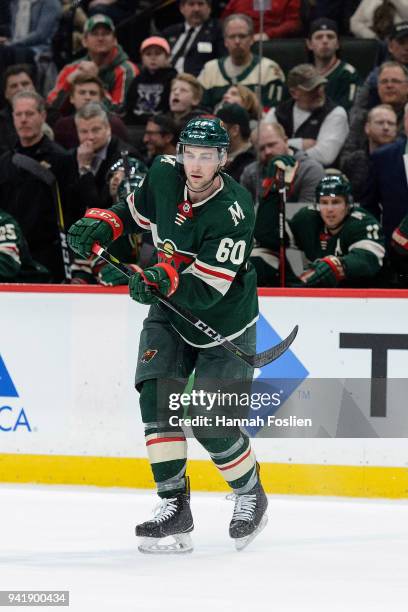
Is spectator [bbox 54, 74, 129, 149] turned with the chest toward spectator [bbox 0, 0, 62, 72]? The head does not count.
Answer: no

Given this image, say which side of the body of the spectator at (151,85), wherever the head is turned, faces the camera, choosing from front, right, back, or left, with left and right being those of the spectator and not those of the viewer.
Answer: front

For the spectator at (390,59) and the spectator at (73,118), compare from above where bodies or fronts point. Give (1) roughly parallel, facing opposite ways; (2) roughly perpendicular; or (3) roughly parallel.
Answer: roughly parallel

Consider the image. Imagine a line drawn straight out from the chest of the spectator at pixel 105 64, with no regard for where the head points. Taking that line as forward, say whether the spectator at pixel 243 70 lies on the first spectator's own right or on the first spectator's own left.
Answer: on the first spectator's own left

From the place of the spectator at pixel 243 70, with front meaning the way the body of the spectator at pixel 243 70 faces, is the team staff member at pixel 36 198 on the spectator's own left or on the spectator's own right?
on the spectator's own right

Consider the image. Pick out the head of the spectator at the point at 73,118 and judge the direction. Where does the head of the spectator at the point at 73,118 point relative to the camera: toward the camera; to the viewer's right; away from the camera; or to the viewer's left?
toward the camera

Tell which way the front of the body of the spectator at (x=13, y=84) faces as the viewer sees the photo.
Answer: toward the camera

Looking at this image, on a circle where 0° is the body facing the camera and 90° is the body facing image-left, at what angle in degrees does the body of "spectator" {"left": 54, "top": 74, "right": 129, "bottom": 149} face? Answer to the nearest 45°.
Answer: approximately 0°

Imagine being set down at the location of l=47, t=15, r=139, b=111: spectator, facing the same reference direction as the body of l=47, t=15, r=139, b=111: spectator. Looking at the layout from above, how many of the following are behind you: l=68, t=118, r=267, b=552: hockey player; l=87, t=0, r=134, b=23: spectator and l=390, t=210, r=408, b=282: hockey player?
1

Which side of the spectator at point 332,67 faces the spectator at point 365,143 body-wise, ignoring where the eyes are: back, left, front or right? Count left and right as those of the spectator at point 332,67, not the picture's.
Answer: front

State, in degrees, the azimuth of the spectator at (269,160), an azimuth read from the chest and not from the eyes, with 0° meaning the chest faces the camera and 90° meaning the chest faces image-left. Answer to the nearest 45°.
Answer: approximately 45°

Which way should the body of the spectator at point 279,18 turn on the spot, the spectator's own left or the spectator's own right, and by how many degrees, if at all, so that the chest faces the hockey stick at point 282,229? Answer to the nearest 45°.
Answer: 0° — they already face it

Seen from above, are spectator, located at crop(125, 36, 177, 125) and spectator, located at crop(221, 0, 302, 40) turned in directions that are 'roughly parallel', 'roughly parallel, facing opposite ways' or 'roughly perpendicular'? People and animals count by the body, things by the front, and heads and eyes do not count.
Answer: roughly parallel

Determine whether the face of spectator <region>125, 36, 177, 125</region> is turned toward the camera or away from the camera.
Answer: toward the camera

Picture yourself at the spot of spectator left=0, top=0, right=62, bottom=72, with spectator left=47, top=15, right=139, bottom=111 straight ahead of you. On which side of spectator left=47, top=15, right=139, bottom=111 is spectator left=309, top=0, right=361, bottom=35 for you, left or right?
left

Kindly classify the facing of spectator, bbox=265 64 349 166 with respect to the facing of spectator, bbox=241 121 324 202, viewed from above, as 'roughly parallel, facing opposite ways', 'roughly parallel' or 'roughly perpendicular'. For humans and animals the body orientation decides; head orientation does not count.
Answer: roughly parallel

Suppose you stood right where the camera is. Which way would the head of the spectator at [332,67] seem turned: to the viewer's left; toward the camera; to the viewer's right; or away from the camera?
toward the camera

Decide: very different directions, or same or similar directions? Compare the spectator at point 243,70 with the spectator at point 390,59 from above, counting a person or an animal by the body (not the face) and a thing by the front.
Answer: same or similar directions

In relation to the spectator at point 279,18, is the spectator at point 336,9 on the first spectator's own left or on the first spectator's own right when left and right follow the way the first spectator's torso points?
on the first spectator's own left
